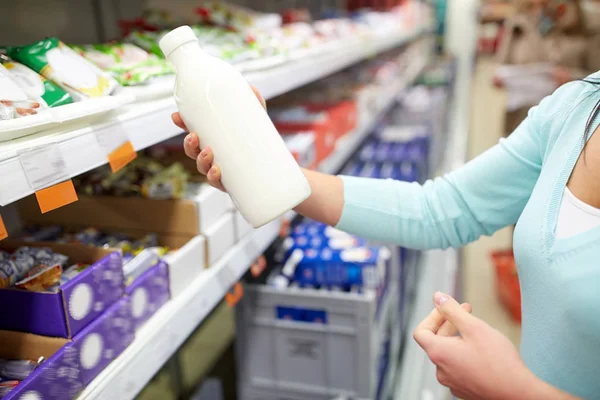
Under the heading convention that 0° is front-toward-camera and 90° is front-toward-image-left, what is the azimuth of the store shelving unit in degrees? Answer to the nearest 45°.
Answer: approximately 315°
